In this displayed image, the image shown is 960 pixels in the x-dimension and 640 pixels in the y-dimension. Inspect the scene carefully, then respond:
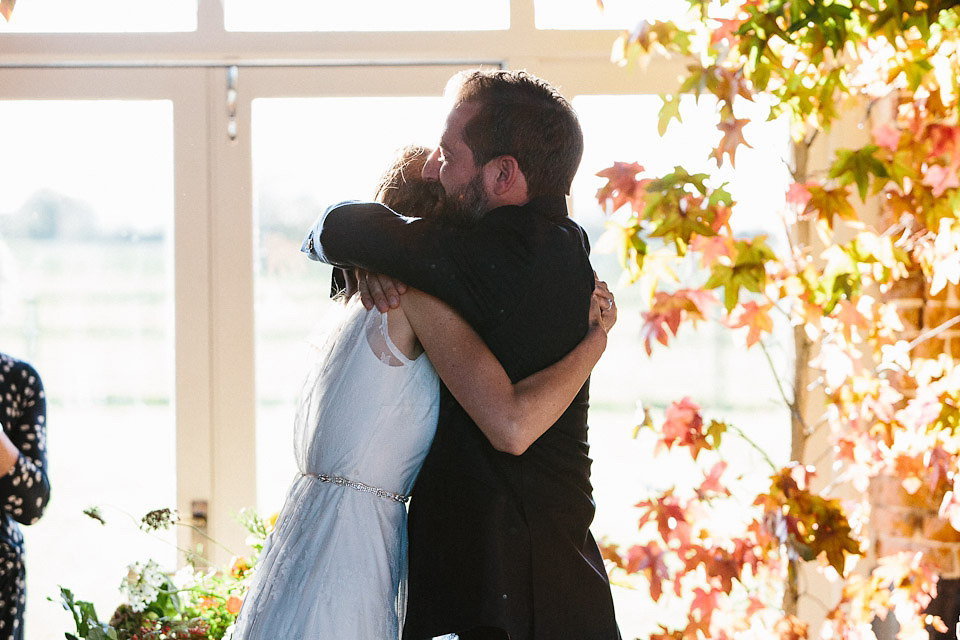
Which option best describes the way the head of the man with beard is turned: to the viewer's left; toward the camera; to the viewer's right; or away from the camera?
to the viewer's left

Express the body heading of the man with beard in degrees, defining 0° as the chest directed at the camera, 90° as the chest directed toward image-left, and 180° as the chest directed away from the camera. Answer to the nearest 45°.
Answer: approximately 135°

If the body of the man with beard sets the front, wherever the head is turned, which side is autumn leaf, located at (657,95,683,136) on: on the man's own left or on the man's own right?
on the man's own right

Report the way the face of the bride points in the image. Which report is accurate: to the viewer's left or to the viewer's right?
to the viewer's right
